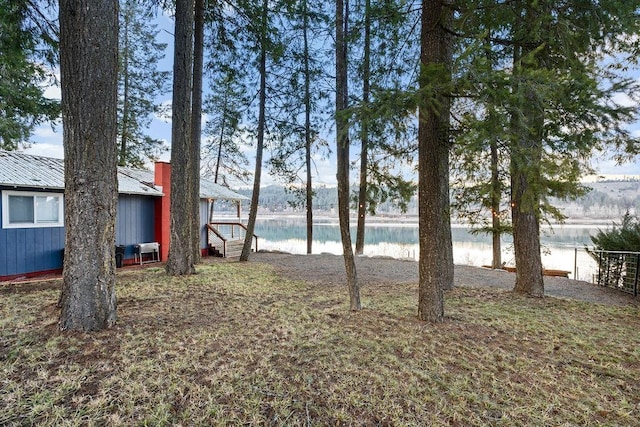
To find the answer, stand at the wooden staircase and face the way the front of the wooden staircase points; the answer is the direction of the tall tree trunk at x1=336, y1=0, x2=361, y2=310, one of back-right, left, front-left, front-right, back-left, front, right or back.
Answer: front-right

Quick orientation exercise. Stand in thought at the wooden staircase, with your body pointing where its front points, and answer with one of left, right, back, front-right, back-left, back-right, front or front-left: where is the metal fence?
front

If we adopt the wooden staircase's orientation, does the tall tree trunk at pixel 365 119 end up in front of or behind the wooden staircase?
in front

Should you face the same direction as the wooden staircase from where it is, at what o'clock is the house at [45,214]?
The house is roughly at 3 o'clock from the wooden staircase.

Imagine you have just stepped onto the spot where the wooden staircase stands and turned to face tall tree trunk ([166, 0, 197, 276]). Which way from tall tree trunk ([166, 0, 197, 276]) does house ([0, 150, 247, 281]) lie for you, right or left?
right

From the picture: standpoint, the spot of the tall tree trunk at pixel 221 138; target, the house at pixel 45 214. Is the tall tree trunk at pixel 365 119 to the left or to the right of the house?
left

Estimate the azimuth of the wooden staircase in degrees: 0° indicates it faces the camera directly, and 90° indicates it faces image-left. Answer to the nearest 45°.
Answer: approximately 315°
